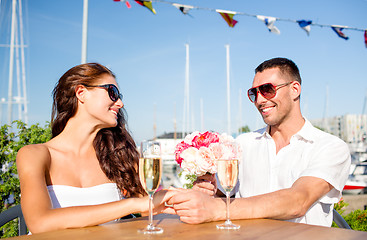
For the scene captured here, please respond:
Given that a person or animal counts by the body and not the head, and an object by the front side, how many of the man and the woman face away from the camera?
0

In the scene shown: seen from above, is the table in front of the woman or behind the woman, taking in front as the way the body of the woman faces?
in front

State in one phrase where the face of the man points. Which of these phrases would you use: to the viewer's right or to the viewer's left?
to the viewer's left

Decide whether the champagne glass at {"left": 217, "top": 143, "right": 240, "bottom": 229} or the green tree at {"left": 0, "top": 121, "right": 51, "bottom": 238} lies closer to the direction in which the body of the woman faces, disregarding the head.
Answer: the champagne glass

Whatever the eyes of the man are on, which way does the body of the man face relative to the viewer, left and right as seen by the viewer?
facing the viewer and to the left of the viewer

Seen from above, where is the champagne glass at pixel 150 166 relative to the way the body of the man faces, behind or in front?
in front

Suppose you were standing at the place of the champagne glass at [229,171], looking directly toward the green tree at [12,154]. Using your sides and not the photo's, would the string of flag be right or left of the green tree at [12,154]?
right

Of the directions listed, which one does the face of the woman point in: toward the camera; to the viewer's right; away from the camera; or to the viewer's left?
to the viewer's right

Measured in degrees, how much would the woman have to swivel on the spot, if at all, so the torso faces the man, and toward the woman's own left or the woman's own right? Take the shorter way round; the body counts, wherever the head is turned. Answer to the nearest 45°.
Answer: approximately 45° to the woman's own left

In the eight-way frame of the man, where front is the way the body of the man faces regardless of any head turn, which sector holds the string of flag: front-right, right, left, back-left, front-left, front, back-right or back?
back-right

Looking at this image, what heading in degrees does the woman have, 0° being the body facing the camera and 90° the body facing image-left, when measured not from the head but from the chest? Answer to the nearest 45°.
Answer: approximately 315°

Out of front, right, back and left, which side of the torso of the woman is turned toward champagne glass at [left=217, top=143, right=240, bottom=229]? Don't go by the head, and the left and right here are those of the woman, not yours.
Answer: front
